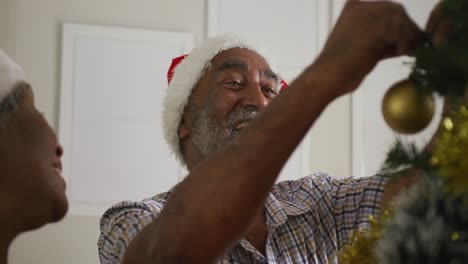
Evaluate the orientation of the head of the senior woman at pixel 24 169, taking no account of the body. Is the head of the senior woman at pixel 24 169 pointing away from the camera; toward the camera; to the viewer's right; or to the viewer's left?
to the viewer's right

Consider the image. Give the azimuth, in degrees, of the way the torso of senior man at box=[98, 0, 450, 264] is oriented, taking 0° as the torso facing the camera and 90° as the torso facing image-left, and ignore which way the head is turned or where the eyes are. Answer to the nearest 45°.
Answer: approximately 315°
